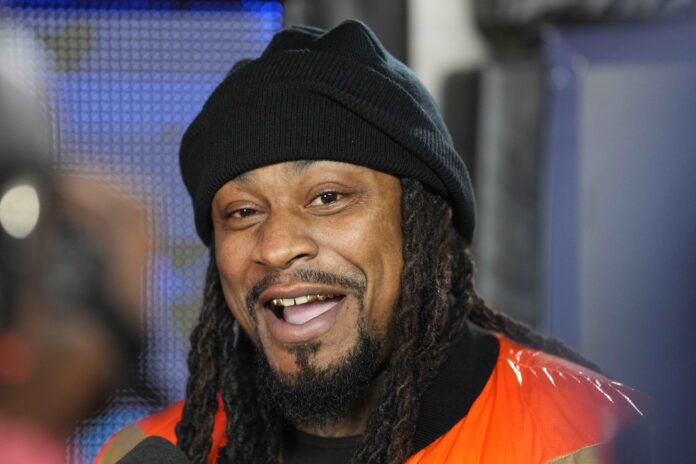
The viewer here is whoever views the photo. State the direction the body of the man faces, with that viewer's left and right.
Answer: facing the viewer and to the left of the viewer

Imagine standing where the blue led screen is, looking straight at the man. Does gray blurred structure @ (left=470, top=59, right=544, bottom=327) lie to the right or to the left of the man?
left

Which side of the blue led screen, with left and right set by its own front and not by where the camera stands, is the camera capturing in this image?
front

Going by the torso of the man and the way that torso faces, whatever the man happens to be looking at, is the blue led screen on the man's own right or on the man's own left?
on the man's own right

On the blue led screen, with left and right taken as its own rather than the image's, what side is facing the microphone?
front

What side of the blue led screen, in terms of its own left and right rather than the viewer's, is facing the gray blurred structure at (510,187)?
left

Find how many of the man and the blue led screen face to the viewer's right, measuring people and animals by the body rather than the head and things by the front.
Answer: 0

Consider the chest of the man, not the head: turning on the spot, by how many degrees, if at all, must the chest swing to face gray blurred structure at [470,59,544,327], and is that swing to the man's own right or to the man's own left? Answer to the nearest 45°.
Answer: approximately 180°

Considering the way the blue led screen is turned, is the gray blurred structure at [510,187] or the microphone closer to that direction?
the microphone

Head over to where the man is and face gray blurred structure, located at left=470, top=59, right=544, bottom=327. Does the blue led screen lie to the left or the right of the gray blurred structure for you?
left

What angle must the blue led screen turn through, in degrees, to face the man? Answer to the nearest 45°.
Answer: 0° — it already faces them
